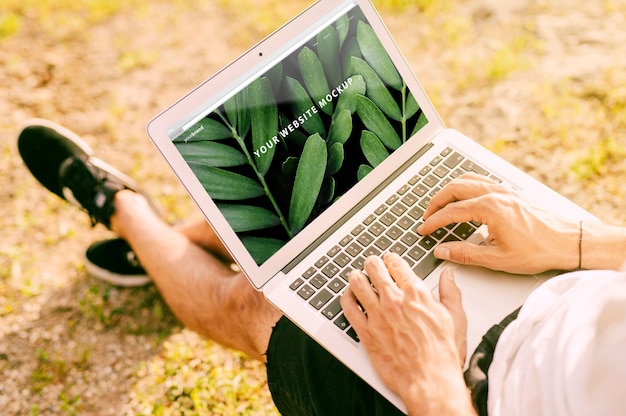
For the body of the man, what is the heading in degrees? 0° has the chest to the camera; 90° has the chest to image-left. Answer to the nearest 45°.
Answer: approximately 135°

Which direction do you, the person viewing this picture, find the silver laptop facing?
facing the viewer and to the right of the viewer
